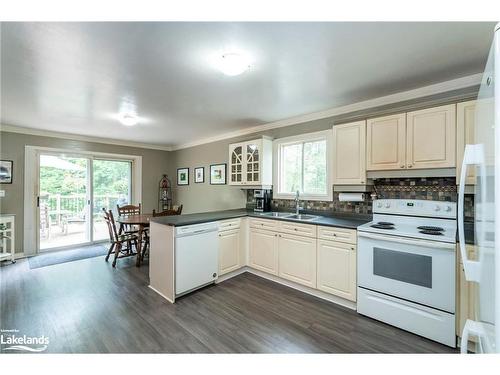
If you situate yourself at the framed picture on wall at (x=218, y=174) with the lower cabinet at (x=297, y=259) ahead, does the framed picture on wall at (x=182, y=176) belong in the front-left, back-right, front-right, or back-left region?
back-right

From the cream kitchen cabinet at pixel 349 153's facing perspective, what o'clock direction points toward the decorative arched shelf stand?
The decorative arched shelf stand is roughly at 2 o'clock from the cream kitchen cabinet.

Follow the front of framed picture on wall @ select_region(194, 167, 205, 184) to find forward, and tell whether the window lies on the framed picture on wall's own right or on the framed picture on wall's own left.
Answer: on the framed picture on wall's own left

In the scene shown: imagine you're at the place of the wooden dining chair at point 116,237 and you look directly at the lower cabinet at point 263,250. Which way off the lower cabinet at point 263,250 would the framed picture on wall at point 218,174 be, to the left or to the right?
left

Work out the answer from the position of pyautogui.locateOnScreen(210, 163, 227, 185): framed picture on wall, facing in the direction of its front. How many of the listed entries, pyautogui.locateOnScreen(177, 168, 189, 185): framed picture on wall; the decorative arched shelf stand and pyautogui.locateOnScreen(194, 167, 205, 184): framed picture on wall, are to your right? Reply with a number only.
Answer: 3
